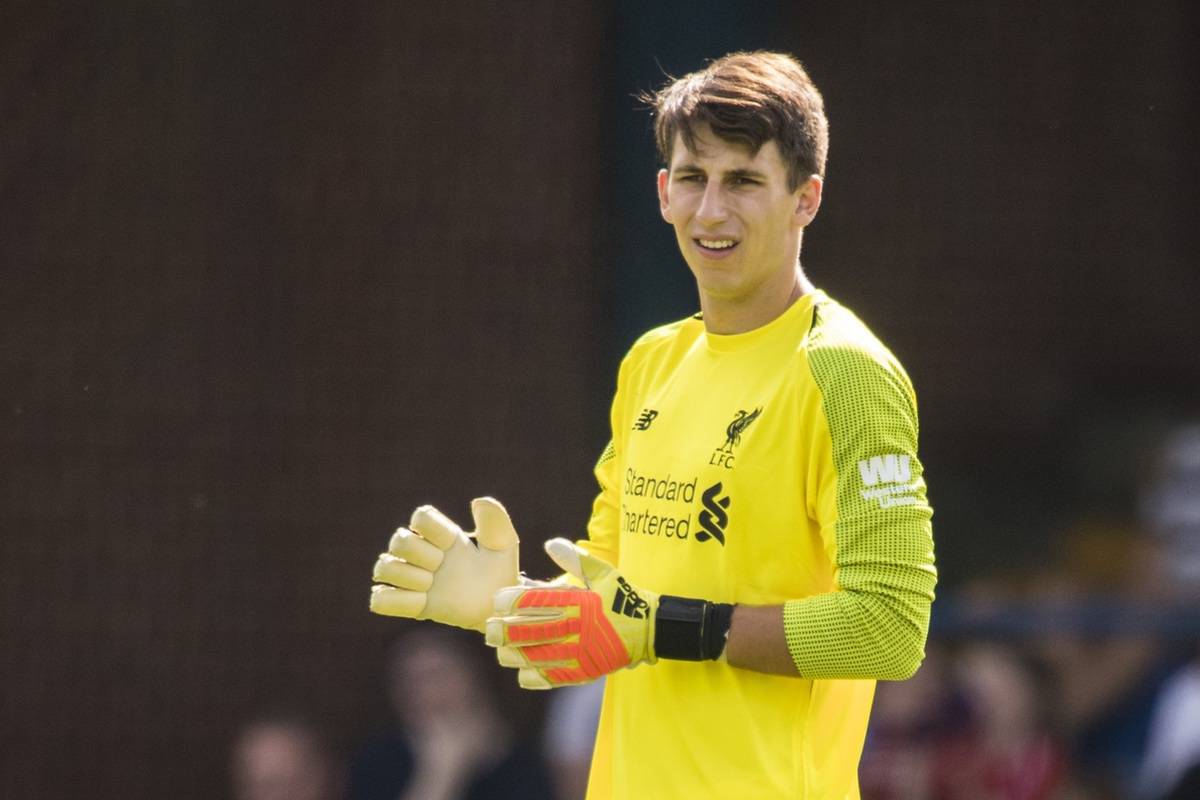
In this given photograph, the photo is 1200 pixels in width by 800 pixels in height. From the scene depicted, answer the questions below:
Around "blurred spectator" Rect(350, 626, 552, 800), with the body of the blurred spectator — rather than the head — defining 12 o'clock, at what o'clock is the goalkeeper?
The goalkeeper is roughly at 12 o'clock from the blurred spectator.

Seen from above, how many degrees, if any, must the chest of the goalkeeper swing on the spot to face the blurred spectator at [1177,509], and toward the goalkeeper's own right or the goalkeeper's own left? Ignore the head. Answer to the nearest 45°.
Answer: approximately 180°

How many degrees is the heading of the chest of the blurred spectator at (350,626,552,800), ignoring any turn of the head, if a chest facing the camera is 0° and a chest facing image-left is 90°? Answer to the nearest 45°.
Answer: approximately 45°

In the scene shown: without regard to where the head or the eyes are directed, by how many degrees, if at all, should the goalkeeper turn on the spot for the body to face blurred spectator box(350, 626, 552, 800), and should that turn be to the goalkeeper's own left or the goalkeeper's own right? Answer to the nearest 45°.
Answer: approximately 135° to the goalkeeper's own right

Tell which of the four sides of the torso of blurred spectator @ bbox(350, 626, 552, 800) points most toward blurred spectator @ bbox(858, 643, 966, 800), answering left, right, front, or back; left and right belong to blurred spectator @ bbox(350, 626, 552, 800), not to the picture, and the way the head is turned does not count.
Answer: left

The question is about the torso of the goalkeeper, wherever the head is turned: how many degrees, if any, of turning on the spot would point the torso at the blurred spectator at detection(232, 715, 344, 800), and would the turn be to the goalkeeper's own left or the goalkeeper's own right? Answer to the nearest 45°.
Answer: approximately 90° to the goalkeeper's own right

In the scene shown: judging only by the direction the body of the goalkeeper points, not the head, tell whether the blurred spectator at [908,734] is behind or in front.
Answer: behind

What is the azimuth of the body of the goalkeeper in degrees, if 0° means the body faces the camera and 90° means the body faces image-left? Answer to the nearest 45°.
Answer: approximately 45°

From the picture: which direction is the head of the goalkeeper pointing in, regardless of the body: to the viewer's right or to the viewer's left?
to the viewer's left
